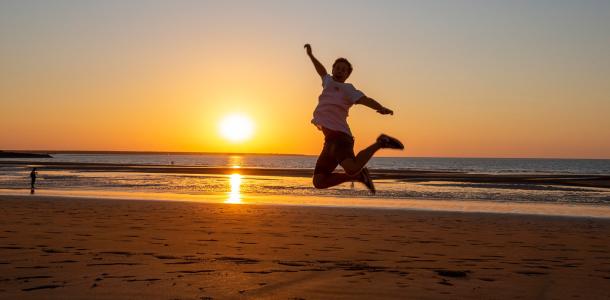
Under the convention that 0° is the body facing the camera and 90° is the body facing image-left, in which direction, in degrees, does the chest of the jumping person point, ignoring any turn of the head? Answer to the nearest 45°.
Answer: approximately 45°
